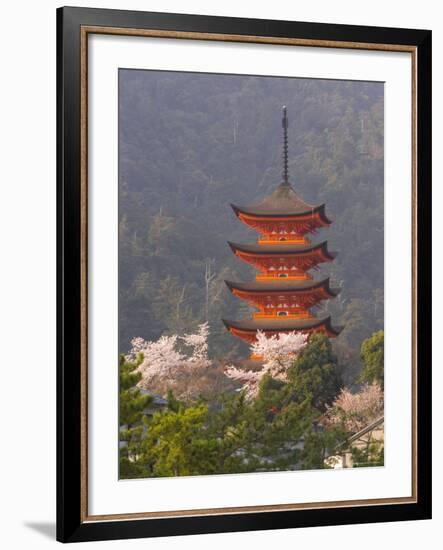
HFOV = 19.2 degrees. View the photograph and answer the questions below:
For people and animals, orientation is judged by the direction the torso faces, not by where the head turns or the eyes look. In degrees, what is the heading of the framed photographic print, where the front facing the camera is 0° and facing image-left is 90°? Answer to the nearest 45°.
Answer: approximately 315°
